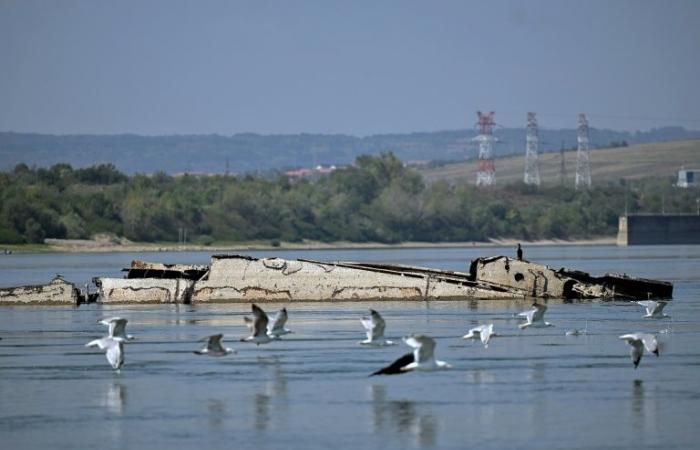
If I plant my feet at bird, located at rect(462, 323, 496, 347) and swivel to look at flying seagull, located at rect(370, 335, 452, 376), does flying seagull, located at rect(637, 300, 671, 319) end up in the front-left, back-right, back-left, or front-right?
back-left

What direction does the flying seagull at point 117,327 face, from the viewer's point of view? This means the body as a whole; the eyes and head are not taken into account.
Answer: to the viewer's right

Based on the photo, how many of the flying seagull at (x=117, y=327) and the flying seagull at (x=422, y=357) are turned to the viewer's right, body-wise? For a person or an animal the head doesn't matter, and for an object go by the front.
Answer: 2

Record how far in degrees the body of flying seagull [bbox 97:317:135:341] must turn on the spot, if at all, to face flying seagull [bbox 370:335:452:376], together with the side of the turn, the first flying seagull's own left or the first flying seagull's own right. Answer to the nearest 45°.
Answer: approximately 45° to the first flying seagull's own right

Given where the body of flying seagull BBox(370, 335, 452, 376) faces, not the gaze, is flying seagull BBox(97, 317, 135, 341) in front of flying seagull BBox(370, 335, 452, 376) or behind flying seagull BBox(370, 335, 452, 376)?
behind

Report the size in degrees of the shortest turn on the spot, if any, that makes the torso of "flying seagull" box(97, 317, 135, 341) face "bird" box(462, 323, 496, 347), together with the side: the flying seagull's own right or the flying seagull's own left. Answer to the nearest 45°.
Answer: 0° — it already faces it

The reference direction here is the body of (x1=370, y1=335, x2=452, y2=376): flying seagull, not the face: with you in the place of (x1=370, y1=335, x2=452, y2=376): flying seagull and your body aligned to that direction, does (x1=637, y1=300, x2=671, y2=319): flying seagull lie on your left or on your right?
on your left

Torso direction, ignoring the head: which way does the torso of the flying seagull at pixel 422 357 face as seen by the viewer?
to the viewer's right
